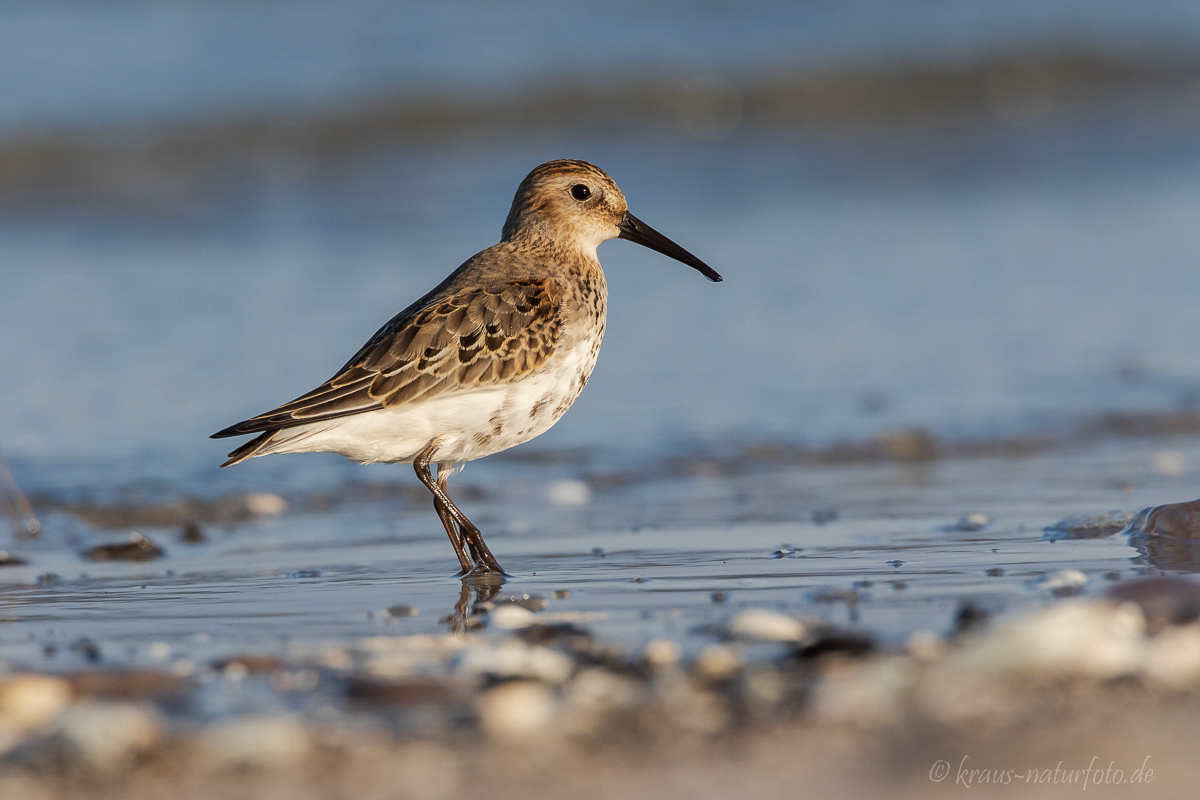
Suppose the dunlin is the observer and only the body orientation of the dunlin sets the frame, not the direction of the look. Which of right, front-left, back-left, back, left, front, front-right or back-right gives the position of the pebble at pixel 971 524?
front

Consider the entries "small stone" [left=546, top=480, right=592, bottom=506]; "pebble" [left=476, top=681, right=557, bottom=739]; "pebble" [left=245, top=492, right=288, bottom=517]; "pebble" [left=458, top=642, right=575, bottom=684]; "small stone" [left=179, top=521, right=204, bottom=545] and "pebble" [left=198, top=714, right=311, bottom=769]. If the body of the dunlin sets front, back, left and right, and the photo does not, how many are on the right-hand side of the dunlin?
3

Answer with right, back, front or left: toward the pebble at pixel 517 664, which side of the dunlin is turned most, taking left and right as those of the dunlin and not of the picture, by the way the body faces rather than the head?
right

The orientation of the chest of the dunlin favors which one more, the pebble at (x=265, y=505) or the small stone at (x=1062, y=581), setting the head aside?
the small stone

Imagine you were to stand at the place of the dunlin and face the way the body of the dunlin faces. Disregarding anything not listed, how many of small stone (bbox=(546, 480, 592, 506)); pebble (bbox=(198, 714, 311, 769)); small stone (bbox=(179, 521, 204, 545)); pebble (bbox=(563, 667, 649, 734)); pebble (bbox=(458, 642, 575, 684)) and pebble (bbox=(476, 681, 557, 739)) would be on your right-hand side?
4

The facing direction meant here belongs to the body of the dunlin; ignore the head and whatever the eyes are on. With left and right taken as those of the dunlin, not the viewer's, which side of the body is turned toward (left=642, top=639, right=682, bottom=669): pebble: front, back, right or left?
right

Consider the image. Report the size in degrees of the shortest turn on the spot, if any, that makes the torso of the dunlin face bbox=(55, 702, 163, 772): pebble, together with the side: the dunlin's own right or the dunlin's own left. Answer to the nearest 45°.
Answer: approximately 90° to the dunlin's own right

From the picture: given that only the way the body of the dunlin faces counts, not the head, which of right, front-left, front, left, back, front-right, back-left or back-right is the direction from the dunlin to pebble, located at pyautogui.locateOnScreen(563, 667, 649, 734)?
right

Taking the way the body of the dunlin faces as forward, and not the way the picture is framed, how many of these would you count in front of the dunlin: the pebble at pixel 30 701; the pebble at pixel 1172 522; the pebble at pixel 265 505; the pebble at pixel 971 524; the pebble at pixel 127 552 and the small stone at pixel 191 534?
2

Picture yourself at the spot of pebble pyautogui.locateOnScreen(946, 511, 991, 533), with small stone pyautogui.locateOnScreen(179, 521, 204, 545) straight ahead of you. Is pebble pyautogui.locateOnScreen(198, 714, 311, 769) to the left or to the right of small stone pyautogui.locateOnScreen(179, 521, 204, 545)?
left

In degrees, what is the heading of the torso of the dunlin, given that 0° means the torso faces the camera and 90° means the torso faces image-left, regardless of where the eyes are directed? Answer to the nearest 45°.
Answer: approximately 270°

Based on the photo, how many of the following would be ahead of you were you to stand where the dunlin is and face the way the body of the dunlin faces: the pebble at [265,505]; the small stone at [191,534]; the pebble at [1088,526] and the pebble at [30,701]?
1

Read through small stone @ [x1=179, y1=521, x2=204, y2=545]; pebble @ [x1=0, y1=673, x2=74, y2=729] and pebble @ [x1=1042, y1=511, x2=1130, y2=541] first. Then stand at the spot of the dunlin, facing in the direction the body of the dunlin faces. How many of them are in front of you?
1

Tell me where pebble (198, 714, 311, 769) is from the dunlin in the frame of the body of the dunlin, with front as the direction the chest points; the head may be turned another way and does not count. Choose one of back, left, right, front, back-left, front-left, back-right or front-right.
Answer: right

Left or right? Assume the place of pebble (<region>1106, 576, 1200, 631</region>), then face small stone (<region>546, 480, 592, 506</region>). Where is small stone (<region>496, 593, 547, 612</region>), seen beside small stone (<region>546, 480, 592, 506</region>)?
left

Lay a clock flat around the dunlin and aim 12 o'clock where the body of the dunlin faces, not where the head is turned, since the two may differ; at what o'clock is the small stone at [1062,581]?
The small stone is roughly at 1 o'clock from the dunlin.
